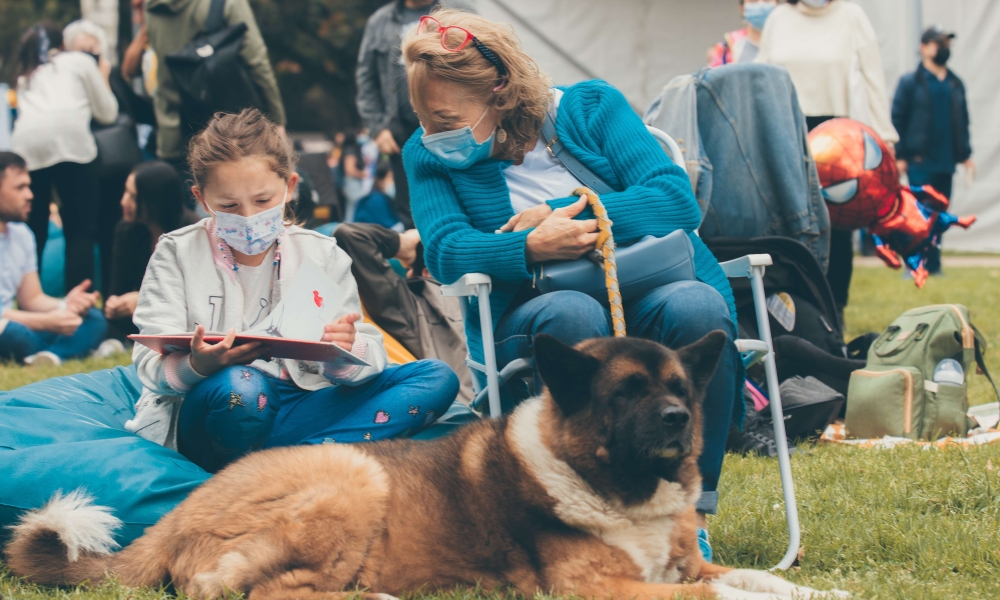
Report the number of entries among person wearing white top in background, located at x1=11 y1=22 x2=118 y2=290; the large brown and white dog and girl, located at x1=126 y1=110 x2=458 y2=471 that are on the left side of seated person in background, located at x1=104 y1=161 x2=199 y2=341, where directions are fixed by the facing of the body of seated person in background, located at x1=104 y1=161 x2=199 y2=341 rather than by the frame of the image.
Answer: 2

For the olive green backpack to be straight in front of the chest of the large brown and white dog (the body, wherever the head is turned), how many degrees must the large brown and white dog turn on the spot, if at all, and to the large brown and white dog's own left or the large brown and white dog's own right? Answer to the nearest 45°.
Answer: approximately 45° to the large brown and white dog's own left

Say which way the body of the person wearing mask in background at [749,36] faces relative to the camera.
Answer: toward the camera

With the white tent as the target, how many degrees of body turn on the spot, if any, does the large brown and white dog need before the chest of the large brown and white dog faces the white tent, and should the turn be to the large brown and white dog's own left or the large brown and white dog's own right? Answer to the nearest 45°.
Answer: approximately 90° to the large brown and white dog's own left

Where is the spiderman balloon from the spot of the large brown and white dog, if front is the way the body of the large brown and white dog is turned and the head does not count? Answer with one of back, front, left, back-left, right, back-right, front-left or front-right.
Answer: front-left

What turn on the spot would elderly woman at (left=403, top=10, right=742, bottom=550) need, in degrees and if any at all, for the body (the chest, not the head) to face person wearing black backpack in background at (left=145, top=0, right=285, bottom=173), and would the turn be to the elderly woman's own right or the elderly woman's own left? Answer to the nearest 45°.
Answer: approximately 135° to the elderly woman's own right

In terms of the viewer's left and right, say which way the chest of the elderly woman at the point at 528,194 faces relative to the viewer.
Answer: facing the viewer

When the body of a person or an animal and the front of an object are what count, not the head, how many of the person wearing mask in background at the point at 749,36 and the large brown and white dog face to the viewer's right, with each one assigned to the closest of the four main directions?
1

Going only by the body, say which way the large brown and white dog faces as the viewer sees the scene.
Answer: to the viewer's right
